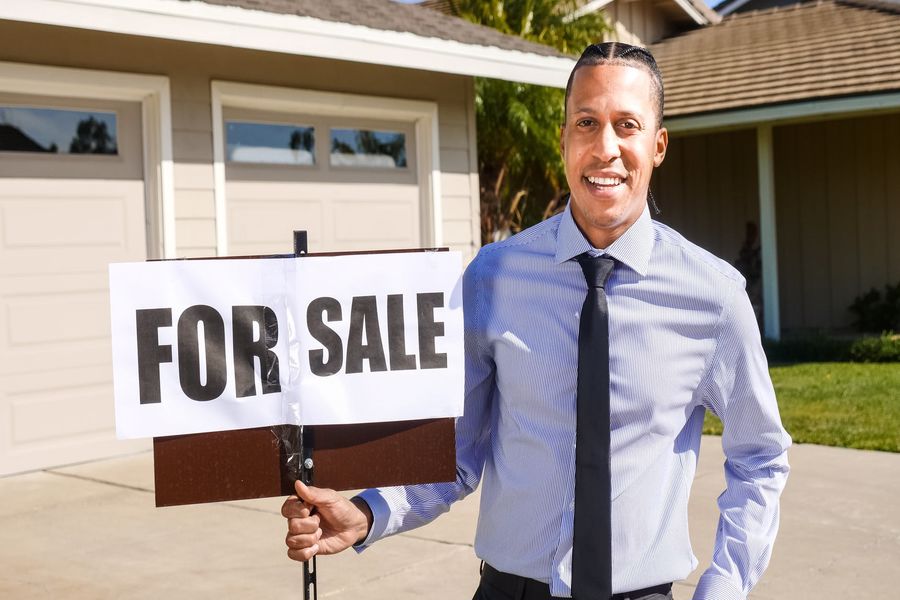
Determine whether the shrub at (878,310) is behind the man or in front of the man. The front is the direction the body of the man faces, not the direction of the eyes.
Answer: behind

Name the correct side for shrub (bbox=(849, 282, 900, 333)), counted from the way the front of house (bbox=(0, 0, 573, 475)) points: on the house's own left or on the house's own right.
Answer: on the house's own left

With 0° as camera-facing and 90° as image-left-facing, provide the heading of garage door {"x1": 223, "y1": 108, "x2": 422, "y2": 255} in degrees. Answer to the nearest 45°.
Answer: approximately 315°
